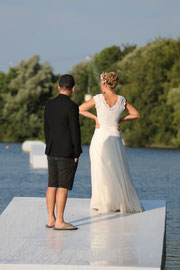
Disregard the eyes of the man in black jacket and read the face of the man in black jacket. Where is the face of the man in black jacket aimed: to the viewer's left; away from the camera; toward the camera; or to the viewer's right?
away from the camera

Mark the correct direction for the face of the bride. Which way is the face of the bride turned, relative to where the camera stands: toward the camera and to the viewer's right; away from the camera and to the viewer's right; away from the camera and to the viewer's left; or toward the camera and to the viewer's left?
away from the camera and to the viewer's left

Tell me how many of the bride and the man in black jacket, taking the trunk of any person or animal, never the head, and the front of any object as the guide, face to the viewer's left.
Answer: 0

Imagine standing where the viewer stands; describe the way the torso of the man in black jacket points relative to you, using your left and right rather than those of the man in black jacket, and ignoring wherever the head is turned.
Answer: facing away from the viewer and to the right of the viewer

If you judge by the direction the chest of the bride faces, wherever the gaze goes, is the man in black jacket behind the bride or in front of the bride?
behind

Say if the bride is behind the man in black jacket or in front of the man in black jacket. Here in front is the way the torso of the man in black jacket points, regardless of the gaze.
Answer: in front

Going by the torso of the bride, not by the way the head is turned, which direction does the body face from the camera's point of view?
away from the camera
